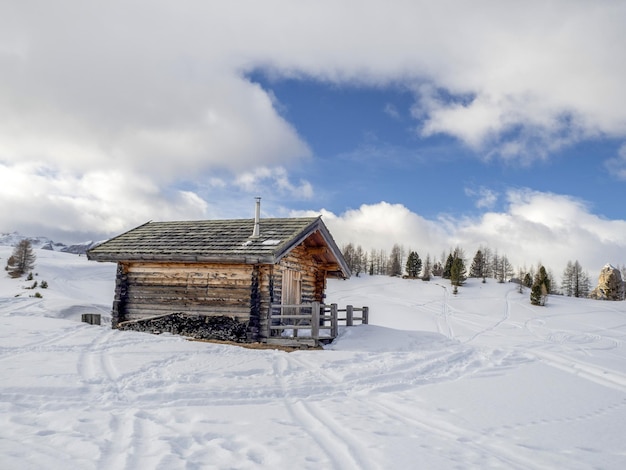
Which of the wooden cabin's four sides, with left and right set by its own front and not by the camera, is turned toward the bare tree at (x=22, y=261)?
back

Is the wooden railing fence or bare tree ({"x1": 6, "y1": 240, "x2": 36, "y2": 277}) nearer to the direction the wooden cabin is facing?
the wooden railing fence

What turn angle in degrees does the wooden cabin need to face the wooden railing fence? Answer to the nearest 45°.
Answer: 0° — it already faces it

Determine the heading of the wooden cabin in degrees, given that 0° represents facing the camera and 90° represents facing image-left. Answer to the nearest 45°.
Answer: approximately 315°
